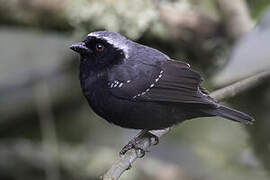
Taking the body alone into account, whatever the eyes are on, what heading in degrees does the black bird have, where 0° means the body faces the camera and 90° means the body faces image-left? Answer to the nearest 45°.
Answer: approximately 90°
